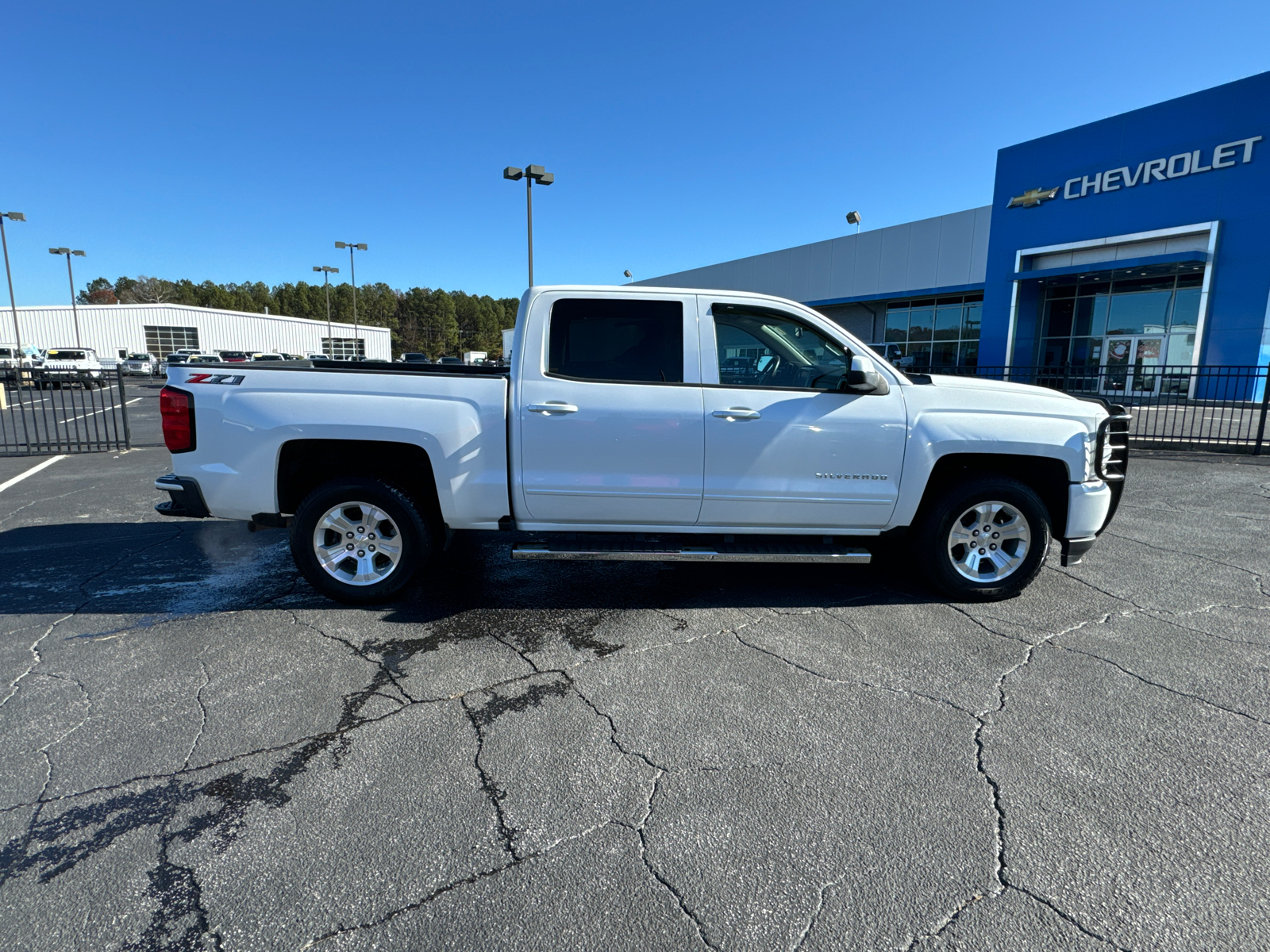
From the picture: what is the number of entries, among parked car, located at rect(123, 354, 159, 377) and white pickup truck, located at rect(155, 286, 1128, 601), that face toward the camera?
1

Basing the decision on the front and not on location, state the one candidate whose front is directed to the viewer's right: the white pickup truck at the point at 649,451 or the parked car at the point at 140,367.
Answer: the white pickup truck

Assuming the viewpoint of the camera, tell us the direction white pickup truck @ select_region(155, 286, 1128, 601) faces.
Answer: facing to the right of the viewer

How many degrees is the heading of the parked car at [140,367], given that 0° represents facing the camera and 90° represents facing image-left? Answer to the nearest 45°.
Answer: approximately 0°

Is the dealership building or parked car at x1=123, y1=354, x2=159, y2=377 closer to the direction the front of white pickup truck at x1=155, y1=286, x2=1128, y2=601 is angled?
the dealership building

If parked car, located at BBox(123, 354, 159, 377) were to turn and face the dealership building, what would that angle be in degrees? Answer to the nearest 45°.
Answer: approximately 45° to its left

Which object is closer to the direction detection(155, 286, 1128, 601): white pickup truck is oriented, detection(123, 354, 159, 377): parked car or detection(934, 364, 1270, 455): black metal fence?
the black metal fence

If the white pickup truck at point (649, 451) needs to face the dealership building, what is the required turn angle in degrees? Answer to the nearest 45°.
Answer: approximately 45° to its left

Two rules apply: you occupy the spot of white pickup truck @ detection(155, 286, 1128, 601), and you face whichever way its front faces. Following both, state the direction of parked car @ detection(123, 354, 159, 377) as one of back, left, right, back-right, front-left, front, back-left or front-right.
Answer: back-left
